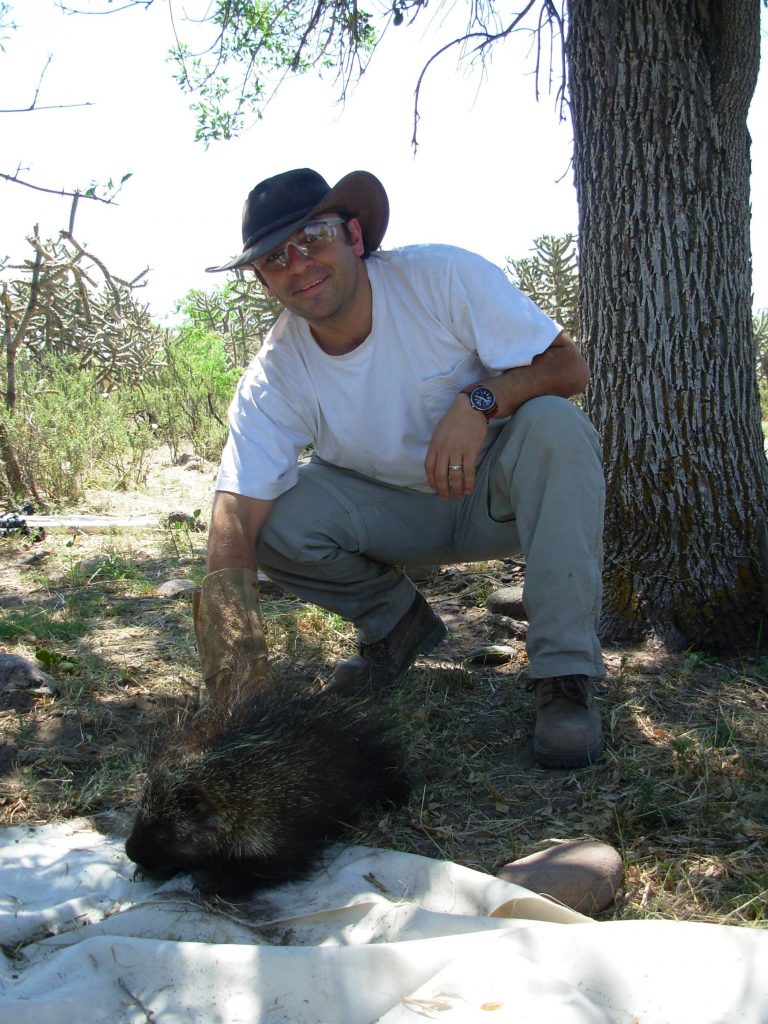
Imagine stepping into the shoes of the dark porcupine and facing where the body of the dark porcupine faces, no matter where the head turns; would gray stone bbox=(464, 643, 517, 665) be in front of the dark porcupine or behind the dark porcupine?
behind

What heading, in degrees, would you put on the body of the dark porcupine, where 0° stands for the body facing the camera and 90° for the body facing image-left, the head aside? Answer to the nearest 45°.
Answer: approximately 45°

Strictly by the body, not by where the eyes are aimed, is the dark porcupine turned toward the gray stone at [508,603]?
no

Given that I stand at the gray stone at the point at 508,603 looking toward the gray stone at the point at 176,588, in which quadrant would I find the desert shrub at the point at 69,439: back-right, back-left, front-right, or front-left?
front-right

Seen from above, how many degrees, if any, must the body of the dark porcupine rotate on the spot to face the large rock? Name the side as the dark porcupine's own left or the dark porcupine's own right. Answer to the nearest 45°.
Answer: approximately 90° to the dark porcupine's own left

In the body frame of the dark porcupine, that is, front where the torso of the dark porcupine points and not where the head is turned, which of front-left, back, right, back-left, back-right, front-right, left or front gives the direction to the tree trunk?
back

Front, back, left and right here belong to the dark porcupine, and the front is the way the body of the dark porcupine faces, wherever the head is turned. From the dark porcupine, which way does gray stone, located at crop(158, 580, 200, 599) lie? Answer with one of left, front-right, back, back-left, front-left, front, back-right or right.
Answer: back-right

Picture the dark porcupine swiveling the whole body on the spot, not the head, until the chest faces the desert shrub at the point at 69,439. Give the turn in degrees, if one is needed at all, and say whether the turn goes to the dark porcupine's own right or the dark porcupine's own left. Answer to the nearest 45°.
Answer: approximately 135° to the dark porcupine's own right

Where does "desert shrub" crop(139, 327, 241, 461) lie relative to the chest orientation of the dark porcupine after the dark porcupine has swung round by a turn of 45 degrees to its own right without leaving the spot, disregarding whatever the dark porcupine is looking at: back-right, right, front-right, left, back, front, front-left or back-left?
right

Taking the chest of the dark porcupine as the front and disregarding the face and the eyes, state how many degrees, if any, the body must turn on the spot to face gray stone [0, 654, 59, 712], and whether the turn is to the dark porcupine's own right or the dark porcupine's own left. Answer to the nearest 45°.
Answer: approximately 90° to the dark porcupine's own right
